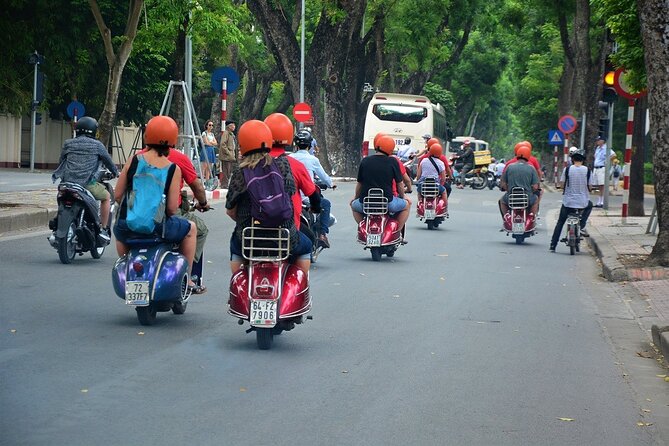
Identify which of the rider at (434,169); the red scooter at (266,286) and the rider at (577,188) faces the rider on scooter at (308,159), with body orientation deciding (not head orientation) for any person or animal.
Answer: the red scooter

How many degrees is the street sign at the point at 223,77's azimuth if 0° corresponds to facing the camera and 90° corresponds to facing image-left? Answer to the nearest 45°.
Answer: approximately 0°

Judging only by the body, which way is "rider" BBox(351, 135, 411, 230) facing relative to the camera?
away from the camera

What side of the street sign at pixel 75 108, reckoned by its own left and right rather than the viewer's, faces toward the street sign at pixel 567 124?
left

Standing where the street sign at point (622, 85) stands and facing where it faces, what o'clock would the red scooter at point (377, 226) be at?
The red scooter is roughly at 1 o'clock from the street sign.

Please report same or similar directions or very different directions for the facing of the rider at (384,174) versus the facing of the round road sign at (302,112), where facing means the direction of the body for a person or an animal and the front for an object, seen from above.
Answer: very different directions

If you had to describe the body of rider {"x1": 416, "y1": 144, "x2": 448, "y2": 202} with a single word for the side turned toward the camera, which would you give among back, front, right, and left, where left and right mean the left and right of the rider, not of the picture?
back

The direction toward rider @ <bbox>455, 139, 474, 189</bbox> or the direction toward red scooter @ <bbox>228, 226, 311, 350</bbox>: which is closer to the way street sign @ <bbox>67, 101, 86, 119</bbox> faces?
the red scooter

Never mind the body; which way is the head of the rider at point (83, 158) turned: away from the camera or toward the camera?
away from the camera

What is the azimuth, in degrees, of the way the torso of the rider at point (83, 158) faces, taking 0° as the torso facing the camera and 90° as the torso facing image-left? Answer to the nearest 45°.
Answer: approximately 225°

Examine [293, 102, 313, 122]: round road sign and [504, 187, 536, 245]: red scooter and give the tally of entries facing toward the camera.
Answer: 1

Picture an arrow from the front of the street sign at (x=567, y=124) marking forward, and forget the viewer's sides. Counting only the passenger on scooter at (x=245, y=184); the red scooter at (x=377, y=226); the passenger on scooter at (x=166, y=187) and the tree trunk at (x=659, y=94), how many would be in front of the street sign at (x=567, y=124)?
4
